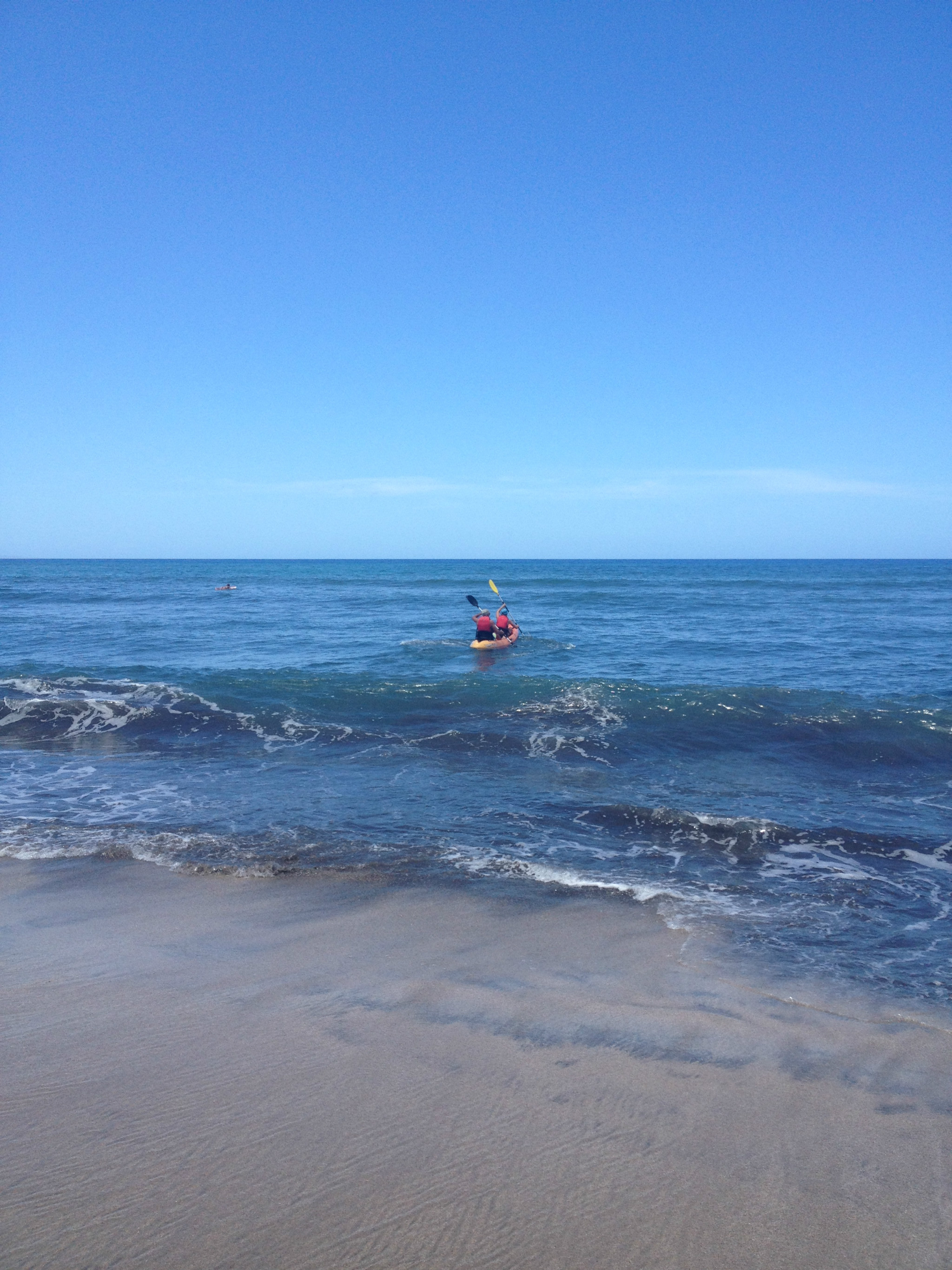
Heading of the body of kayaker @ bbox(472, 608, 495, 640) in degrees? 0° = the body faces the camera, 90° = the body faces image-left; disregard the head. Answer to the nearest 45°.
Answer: approximately 180°
